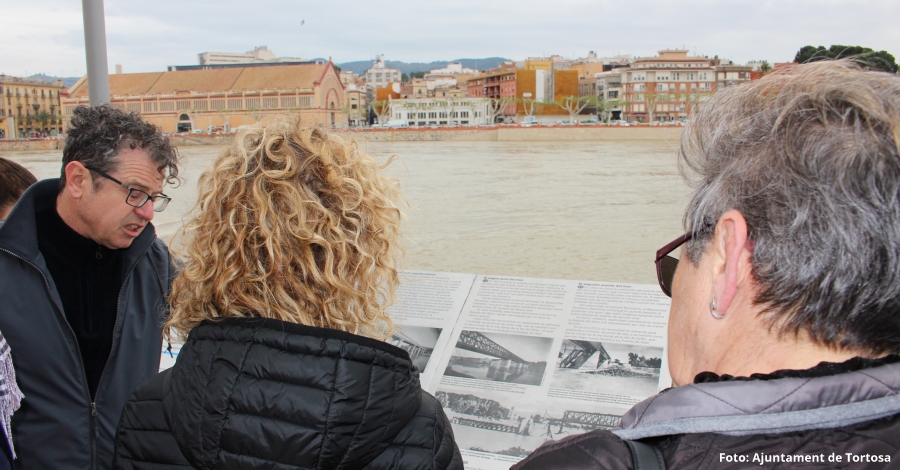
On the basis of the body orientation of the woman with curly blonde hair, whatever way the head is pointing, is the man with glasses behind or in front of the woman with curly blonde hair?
in front

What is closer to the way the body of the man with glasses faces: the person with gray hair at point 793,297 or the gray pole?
the person with gray hair

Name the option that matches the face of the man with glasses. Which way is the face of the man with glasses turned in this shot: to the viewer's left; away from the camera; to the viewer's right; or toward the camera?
to the viewer's right

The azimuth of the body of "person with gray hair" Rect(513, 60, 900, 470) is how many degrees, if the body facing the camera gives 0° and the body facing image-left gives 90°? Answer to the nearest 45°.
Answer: approximately 135°

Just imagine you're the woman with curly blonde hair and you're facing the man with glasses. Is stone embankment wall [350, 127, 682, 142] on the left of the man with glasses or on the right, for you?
right

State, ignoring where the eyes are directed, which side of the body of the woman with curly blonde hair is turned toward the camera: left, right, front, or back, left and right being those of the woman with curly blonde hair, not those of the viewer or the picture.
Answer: back

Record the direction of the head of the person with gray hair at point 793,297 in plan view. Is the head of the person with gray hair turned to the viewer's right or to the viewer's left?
to the viewer's left

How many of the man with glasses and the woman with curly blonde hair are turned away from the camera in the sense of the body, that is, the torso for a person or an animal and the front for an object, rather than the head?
1

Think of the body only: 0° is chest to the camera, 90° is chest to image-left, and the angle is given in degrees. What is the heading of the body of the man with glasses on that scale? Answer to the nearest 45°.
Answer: approximately 315°

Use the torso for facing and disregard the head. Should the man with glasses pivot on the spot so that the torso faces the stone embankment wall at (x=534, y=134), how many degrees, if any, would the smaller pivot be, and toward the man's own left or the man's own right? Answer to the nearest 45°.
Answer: approximately 90° to the man's own left

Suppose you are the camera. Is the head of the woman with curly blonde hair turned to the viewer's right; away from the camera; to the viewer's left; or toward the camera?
away from the camera

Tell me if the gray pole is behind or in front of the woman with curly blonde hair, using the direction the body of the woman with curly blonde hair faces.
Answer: in front

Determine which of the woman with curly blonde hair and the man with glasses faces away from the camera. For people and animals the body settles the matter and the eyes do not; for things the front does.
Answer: the woman with curly blonde hair
